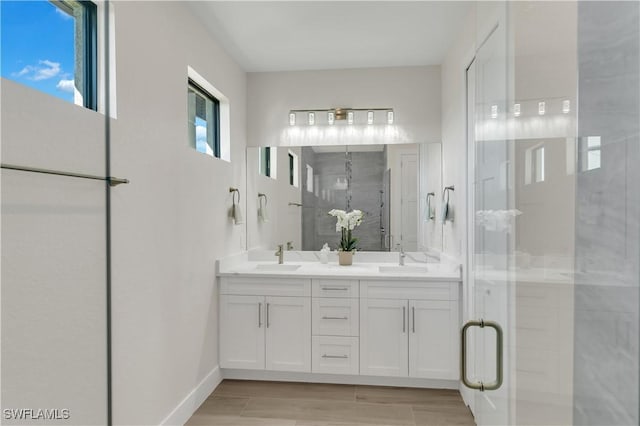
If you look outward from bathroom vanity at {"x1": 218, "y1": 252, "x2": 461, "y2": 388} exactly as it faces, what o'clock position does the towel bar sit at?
The towel bar is roughly at 1 o'clock from the bathroom vanity.

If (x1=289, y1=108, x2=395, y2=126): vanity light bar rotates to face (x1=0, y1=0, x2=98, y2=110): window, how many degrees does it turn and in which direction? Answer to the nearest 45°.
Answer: approximately 45° to its right

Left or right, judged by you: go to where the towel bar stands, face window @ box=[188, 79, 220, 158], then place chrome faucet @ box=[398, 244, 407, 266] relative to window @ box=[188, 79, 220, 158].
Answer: right

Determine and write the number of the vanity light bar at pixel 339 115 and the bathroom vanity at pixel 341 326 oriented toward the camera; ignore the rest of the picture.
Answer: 2

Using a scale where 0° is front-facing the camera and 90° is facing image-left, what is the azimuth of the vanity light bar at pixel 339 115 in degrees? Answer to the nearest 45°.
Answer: approximately 0°
